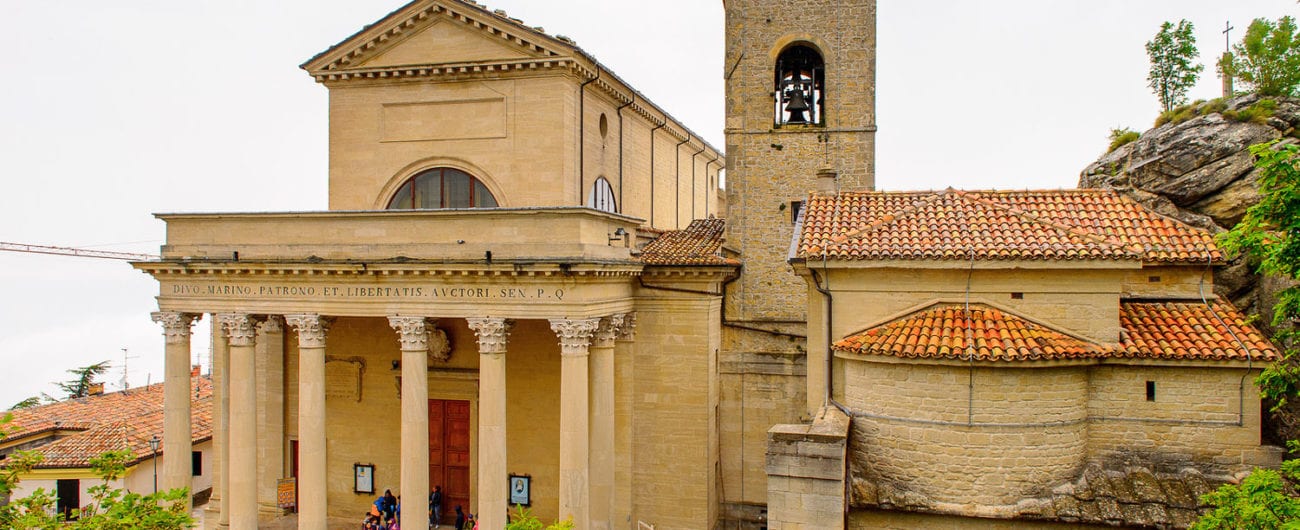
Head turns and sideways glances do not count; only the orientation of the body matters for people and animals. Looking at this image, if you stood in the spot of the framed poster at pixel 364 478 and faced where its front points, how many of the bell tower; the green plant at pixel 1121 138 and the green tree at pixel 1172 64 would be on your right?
0

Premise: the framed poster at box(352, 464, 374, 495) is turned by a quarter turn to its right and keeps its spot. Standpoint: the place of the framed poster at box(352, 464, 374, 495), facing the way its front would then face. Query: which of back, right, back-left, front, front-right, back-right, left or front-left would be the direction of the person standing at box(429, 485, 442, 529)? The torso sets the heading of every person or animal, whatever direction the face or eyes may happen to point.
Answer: back-left

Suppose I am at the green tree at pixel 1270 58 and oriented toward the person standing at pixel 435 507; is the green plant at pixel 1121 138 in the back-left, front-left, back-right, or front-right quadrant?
front-right

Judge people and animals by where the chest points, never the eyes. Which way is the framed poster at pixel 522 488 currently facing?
toward the camera

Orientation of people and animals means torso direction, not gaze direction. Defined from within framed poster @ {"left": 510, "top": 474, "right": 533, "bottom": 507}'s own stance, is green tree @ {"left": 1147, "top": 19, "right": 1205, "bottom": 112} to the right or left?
on its left

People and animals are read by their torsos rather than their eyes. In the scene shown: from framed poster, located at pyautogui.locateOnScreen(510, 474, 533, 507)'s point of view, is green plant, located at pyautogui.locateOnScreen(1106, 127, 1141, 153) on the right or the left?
on its left

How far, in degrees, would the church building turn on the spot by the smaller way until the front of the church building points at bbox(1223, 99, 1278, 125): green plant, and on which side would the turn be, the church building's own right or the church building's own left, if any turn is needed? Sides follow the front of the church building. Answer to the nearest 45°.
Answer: approximately 90° to the church building's own left

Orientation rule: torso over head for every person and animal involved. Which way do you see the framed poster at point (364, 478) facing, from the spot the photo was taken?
facing the viewer

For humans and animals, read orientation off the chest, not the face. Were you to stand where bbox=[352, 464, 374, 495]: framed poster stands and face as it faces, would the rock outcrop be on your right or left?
on your left

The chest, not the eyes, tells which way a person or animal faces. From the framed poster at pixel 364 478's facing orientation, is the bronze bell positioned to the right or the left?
on its left

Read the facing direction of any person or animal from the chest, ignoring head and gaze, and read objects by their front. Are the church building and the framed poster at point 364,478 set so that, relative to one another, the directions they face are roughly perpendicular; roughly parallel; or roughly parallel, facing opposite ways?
roughly parallel

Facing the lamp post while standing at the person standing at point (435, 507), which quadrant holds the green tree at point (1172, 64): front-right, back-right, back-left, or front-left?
back-right

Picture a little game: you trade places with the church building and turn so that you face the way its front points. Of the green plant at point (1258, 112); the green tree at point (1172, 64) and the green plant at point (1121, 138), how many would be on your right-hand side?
0
